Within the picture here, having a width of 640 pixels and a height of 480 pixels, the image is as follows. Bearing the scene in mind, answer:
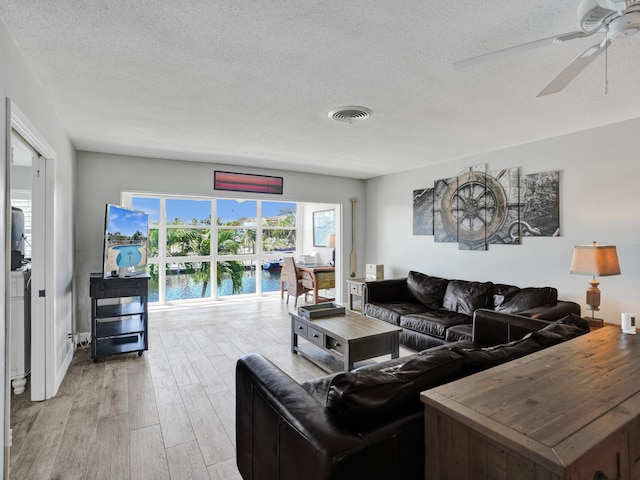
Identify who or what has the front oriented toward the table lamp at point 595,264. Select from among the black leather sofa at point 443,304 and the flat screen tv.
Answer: the flat screen tv

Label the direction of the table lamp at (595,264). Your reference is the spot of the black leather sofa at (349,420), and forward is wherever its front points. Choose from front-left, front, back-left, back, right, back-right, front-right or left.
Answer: right

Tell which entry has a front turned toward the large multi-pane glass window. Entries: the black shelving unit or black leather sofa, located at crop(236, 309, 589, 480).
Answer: the black leather sofa

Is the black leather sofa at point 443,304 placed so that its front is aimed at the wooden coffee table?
yes

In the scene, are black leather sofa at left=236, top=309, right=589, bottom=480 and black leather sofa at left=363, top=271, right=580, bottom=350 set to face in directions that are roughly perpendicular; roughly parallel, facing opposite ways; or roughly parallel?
roughly perpendicular

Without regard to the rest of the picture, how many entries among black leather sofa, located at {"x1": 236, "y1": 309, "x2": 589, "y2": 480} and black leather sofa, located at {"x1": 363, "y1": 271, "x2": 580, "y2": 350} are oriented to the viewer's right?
0

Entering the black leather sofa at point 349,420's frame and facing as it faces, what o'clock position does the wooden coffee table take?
The wooden coffee table is roughly at 1 o'clock from the black leather sofa.

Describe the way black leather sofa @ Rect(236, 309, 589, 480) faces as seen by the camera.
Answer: facing away from the viewer and to the left of the viewer

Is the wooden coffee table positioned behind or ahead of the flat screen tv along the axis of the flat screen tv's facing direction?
ahead

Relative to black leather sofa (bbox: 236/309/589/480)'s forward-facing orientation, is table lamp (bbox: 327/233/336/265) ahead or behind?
ahead

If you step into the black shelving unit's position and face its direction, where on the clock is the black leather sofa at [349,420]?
The black leather sofa is roughly at 11 o'clock from the black shelving unit.

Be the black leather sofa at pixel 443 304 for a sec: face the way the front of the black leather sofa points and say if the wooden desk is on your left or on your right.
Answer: on your right

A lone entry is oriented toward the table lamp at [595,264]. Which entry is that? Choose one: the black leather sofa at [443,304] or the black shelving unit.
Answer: the black shelving unit
